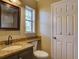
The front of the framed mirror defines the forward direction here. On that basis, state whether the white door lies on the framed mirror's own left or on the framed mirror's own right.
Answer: on the framed mirror's own left

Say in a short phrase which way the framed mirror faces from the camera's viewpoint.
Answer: facing the viewer and to the right of the viewer
